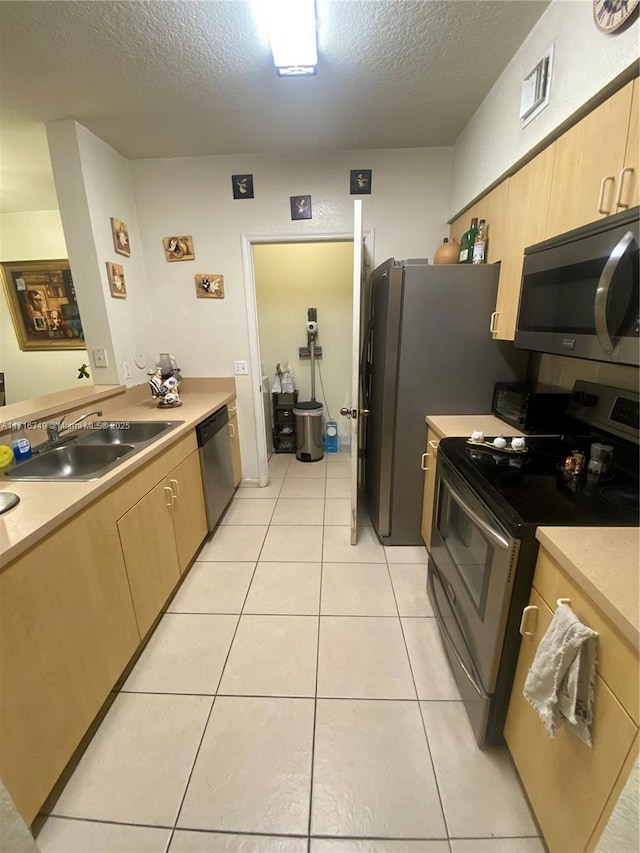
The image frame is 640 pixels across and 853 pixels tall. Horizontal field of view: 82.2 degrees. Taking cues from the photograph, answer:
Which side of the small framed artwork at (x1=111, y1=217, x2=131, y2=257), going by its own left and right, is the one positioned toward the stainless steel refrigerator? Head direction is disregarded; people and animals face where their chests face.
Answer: front

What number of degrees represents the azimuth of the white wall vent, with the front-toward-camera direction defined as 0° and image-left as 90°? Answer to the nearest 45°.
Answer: approximately 45°

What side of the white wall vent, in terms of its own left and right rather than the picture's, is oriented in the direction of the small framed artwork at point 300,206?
right

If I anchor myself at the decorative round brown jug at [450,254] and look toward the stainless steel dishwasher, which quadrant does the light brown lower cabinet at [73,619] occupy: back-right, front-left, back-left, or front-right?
front-left

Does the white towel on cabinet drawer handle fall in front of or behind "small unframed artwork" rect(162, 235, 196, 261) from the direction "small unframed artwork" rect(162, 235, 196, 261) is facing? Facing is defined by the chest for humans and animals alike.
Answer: in front

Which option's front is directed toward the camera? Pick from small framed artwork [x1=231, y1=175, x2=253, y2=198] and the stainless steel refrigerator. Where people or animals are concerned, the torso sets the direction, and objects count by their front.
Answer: the small framed artwork

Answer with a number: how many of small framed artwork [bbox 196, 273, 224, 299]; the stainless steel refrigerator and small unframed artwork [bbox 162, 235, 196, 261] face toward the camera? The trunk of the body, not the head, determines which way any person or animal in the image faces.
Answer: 2

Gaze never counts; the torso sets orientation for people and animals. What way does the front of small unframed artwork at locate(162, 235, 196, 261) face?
toward the camera

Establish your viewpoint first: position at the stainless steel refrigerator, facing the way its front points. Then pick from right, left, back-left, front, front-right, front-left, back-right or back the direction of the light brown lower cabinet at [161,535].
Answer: front-left

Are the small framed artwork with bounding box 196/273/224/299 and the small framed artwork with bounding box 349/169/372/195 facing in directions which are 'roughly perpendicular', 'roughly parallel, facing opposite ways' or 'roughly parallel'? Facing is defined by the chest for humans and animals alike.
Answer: roughly parallel

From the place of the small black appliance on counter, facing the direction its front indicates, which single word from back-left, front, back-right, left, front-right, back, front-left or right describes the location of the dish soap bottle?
front

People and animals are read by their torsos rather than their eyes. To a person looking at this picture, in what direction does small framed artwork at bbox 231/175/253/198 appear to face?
facing the viewer

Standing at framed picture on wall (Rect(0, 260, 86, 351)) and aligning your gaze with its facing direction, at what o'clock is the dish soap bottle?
The dish soap bottle is roughly at 12 o'clock from the framed picture on wall.

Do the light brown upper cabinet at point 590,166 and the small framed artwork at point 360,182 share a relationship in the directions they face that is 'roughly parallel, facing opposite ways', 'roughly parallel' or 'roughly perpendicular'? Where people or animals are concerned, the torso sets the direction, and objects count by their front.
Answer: roughly perpendicular

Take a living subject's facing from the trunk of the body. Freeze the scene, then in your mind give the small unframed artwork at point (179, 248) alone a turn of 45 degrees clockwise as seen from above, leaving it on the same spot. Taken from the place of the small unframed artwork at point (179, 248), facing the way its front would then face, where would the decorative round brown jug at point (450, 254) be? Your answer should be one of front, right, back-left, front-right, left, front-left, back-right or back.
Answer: left

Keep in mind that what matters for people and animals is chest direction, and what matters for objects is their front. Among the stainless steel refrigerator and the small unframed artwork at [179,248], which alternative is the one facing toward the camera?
the small unframed artwork

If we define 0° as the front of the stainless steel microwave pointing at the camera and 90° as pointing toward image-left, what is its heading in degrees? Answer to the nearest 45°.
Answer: approximately 45°
